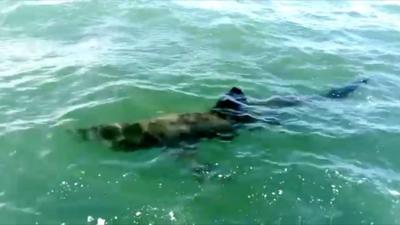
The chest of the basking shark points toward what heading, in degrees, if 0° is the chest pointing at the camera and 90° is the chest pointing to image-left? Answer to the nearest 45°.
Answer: approximately 90°
